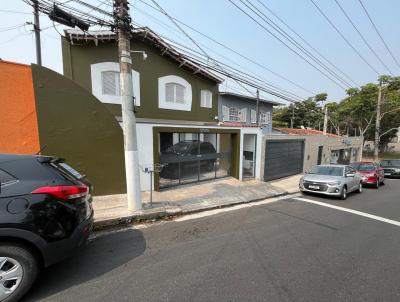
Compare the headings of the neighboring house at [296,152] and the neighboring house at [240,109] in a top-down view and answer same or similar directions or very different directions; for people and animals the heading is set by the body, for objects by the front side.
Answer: same or similar directions

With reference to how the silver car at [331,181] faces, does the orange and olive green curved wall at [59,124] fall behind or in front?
in front

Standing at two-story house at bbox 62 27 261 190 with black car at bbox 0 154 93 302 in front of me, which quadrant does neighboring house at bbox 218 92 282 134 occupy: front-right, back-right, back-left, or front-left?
back-left

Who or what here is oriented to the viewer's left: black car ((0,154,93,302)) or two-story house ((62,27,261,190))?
the black car

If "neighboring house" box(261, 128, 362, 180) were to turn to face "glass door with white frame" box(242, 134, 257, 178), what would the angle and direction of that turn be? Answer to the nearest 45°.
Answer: approximately 90° to its right

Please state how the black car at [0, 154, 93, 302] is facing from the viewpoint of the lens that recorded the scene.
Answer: facing to the left of the viewer

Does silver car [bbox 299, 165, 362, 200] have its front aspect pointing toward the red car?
no

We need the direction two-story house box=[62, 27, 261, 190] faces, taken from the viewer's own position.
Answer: facing the viewer and to the right of the viewer

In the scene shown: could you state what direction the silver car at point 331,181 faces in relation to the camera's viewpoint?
facing the viewer and to the left of the viewer

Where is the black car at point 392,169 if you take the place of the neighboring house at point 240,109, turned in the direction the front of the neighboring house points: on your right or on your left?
on your left

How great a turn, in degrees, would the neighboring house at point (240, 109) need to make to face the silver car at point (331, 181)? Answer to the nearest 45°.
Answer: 0° — it already faces it

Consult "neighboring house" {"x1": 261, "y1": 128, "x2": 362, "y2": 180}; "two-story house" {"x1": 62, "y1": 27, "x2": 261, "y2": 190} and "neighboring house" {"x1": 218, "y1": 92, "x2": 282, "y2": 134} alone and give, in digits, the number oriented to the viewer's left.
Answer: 0

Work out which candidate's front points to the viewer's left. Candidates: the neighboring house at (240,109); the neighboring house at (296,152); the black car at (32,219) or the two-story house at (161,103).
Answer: the black car

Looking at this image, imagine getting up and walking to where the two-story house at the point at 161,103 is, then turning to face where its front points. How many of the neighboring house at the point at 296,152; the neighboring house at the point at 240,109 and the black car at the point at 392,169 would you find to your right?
0

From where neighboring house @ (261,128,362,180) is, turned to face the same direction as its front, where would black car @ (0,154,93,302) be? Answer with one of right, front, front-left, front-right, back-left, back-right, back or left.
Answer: front-right
